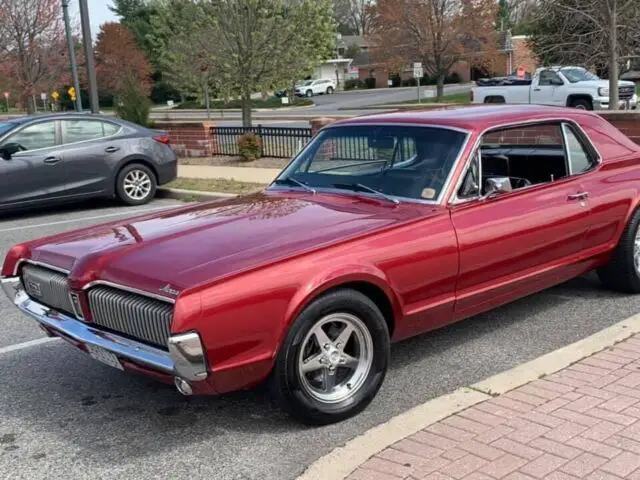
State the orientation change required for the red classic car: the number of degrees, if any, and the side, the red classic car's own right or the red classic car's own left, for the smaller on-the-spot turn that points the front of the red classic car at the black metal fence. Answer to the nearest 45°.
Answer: approximately 135° to the red classic car's own right

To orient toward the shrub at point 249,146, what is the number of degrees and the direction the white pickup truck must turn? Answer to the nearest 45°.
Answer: approximately 90° to its right

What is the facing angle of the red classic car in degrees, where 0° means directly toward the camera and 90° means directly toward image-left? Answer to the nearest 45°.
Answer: approximately 45°

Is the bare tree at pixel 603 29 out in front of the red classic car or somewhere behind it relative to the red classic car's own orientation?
behind

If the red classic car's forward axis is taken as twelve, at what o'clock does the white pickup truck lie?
The white pickup truck is roughly at 5 o'clock from the red classic car.

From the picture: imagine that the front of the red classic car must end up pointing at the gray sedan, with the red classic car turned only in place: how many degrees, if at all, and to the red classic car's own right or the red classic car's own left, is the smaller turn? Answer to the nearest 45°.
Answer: approximately 90° to the red classic car's own right

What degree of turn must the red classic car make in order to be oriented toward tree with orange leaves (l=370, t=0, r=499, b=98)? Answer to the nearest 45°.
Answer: approximately 135° to its right

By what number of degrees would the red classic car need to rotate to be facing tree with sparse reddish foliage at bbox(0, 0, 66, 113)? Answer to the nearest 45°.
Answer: approximately 135° to its right

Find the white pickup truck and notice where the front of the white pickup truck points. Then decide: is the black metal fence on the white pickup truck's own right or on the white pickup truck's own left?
on the white pickup truck's own right

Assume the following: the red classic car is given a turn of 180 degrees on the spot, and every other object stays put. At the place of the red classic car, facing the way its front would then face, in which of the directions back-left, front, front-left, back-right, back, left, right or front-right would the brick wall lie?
front-left
